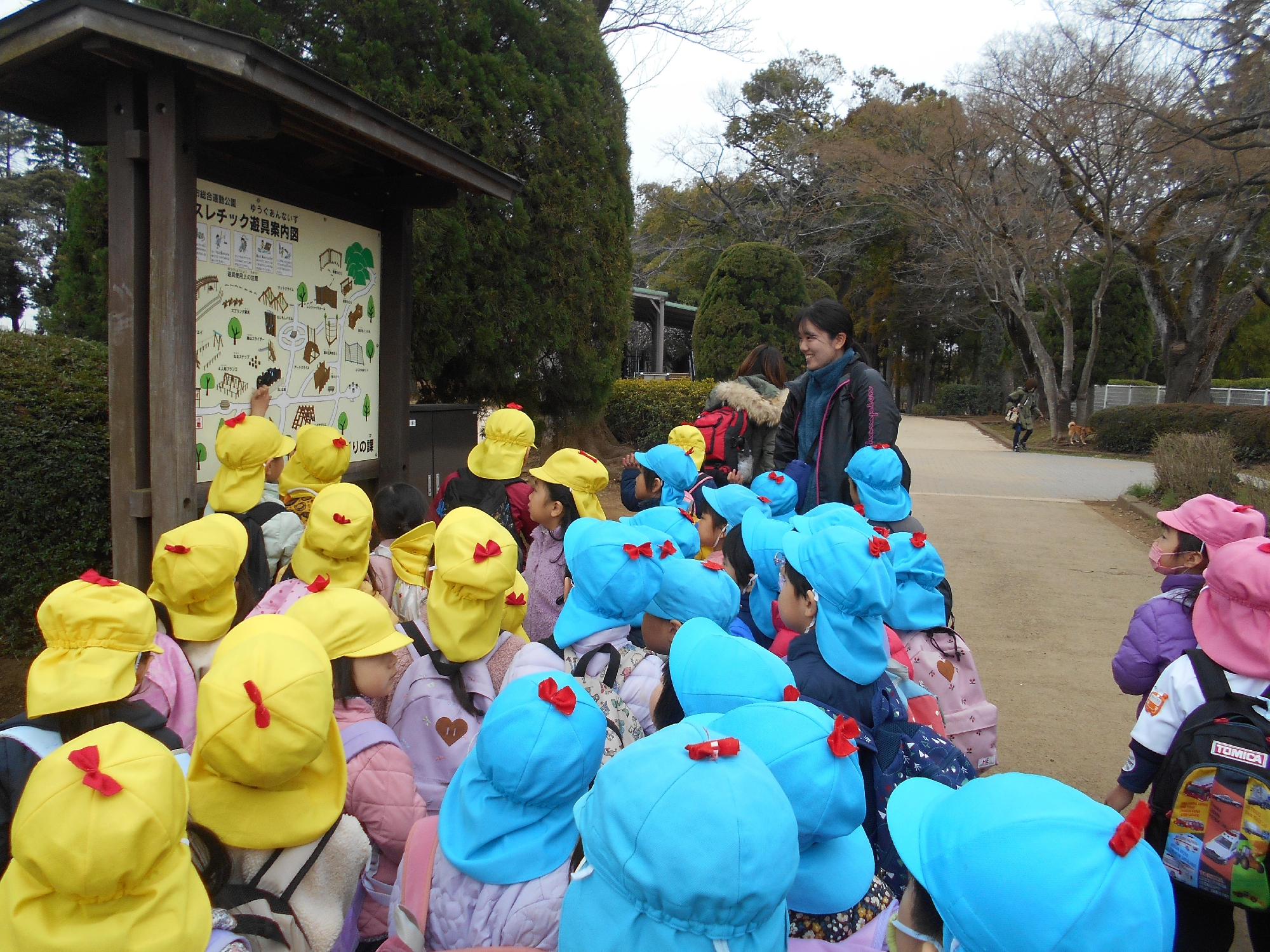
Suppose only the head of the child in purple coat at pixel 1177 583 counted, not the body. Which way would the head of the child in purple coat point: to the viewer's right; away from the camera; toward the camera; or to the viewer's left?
to the viewer's left

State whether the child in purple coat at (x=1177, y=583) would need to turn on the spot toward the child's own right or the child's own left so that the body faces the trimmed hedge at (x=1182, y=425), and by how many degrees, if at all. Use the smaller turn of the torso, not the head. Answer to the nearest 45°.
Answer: approximately 90° to the child's own right

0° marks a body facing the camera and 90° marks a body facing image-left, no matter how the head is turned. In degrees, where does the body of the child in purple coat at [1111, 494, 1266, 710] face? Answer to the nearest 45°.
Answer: approximately 90°

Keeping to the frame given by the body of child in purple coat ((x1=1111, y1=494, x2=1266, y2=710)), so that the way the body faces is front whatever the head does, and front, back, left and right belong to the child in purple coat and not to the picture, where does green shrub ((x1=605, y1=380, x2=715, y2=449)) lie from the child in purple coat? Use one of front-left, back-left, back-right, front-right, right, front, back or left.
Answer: front-right

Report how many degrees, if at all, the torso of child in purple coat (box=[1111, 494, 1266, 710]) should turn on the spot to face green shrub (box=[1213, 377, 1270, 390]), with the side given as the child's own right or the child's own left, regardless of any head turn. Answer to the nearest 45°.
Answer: approximately 90° to the child's own right

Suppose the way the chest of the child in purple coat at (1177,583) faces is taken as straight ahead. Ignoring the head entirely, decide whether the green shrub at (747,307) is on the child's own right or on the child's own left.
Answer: on the child's own right

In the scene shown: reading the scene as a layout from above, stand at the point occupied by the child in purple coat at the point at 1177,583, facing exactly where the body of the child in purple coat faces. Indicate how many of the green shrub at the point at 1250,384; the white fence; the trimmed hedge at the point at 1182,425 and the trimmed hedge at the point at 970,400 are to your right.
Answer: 4

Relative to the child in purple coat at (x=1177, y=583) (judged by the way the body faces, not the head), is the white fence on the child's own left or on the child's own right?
on the child's own right

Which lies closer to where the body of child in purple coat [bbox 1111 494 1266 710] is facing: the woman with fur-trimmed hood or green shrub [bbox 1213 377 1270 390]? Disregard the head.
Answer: the woman with fur-trimmed hood

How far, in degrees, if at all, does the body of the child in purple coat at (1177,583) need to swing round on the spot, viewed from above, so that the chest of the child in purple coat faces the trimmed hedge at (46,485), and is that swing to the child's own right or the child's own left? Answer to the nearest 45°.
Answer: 0° — they already face it
